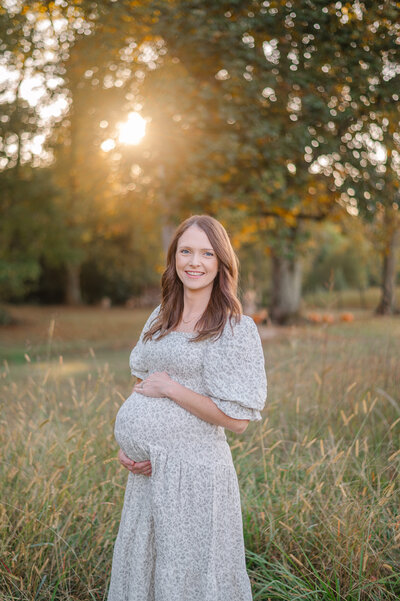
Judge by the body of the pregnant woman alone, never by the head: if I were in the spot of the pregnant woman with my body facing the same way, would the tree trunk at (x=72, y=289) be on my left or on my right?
on my right

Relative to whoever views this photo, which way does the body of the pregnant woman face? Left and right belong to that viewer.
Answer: facing the viewer and to the left of the viewer

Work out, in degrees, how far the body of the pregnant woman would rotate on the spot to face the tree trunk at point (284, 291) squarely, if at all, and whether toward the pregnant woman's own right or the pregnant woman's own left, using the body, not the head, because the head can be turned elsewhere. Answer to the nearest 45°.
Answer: approximately 135° to the pregnant woman's own right
